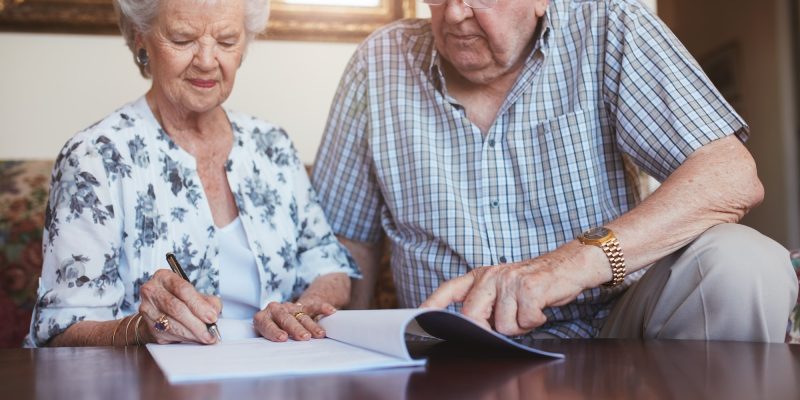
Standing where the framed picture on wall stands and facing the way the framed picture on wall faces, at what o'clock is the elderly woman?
The elderly woman is roughly at 1 o'clock from the framed picture on wall.

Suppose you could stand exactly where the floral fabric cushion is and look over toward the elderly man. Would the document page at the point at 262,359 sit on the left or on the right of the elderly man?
right

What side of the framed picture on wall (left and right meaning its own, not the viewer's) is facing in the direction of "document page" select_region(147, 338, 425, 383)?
front

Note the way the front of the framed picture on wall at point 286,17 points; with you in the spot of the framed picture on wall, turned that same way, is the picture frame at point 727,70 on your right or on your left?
on your left

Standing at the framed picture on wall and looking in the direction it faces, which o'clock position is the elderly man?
The elderly man is roughly at 11 o'clock from the framed picture on wall.

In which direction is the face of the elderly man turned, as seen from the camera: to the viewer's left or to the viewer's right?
to the viewer's left

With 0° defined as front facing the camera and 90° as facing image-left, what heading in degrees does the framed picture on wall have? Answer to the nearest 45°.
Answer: approximately 0°
